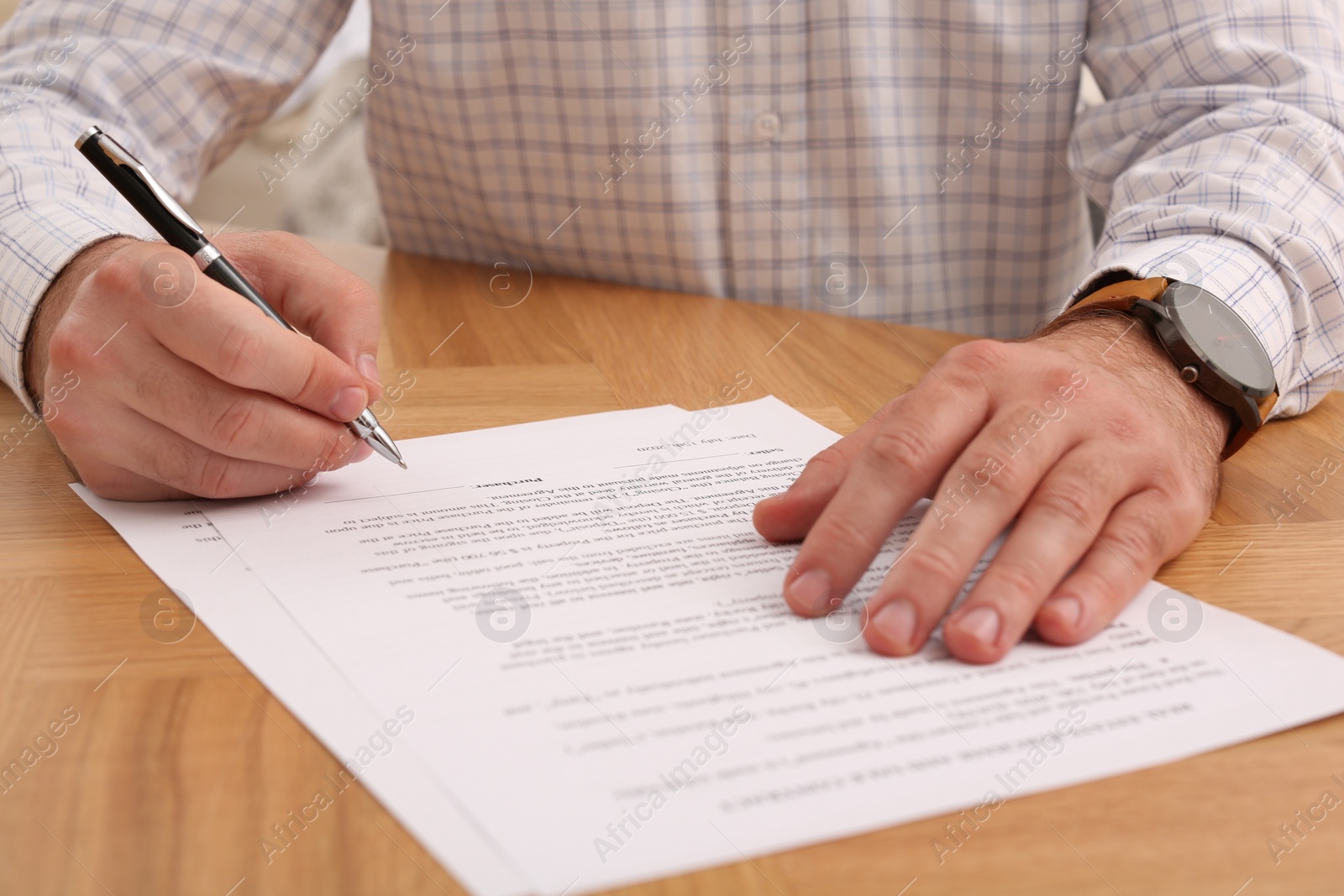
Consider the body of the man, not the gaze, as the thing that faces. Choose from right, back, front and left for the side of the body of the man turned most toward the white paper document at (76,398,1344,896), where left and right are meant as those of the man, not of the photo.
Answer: front

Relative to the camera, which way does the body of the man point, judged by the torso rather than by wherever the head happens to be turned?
toward the camera
